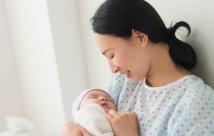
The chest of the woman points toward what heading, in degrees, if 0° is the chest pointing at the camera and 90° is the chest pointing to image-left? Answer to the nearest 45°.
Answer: approximately 45°
